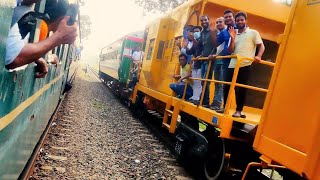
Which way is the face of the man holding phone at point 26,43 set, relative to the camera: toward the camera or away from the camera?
away from the camera

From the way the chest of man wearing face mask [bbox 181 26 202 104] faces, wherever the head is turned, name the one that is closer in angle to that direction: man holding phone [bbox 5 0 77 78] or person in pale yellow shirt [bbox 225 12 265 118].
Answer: the man holding phone

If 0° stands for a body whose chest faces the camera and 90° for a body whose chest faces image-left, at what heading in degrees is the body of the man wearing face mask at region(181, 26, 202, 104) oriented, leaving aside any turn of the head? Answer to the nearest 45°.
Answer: approximately 45°

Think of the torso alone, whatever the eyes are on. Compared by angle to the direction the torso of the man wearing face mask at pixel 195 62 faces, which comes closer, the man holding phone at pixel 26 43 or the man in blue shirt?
the man holding phone

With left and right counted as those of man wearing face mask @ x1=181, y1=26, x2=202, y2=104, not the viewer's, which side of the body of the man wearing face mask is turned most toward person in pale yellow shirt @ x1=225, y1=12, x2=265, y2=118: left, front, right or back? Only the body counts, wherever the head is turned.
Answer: left
